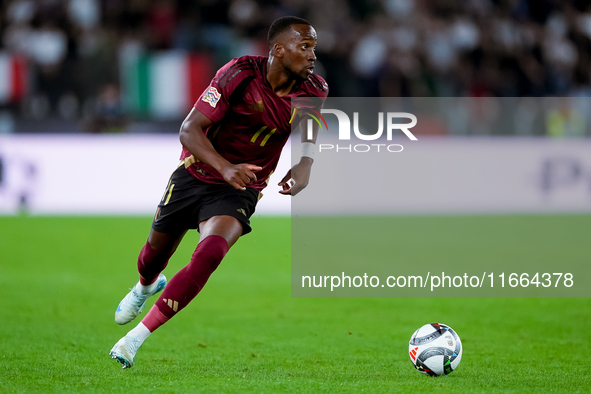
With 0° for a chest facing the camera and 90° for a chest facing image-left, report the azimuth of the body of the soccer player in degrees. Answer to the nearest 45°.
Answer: approximately 315°

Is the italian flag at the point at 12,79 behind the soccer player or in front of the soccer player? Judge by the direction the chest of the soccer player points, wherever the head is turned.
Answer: behind

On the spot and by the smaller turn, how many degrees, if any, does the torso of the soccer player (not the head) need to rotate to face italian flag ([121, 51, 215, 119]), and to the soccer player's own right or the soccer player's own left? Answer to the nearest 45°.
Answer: approximately 135° to the soccer player's own left
